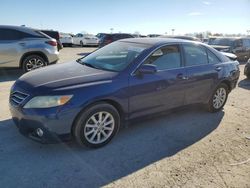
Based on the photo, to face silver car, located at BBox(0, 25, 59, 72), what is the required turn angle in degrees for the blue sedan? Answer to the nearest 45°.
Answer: approximately 90° to its right

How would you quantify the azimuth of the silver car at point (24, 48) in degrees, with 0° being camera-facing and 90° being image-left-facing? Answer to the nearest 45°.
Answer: approximately 90°

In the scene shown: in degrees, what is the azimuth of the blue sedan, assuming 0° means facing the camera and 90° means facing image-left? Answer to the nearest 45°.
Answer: approximately 45°
